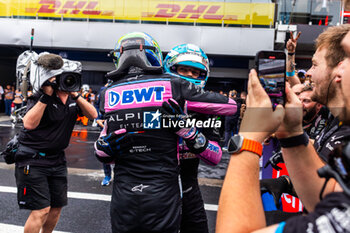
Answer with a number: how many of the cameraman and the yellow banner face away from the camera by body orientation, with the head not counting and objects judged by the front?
0

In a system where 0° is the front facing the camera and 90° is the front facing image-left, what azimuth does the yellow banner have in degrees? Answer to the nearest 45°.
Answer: approximately 0°

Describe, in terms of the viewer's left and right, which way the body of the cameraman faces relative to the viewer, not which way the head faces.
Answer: facing the viewer and to the right of the viewer

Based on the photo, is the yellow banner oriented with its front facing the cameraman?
yes
